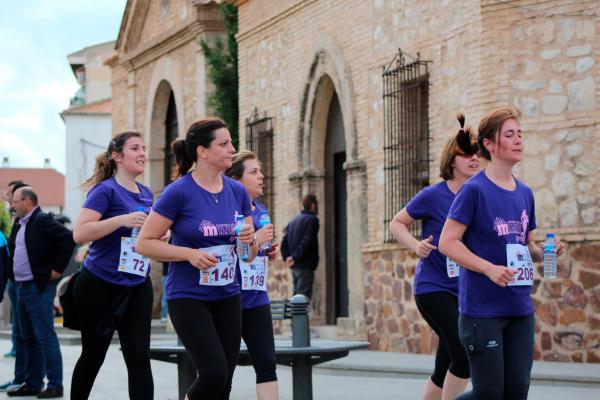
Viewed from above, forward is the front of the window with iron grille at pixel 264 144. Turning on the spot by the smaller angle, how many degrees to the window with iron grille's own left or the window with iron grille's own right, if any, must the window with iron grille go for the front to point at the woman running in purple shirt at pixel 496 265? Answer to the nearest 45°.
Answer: approximately 45° to the window with iron grille's own left

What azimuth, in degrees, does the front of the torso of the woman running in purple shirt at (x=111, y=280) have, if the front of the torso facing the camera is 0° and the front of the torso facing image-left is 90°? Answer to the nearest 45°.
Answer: approximately 315°

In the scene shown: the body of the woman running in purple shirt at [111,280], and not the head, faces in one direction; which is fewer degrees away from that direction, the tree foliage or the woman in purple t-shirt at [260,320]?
the woman in purple t-shirt

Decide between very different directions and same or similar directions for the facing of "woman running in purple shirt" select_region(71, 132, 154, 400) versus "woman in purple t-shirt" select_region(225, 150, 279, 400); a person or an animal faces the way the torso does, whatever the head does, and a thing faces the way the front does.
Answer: same or similar directions

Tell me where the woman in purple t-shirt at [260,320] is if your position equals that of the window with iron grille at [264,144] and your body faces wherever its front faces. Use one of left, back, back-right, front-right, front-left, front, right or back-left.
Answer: front-left

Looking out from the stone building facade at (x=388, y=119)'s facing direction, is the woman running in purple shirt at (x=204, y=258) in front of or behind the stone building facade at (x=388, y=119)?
in front
